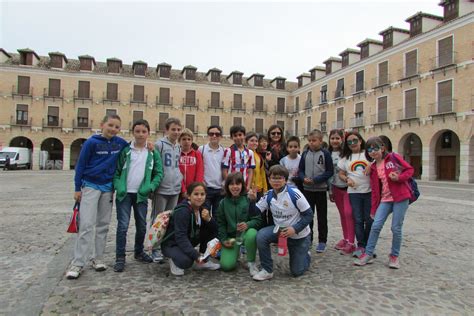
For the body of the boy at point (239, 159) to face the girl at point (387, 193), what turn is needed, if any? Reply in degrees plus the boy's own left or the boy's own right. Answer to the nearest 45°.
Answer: approximately 90° to the boy's own left

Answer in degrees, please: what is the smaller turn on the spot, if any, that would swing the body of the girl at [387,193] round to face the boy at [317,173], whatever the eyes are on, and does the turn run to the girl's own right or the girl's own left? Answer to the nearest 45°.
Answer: approximately 45° to the girl's own right

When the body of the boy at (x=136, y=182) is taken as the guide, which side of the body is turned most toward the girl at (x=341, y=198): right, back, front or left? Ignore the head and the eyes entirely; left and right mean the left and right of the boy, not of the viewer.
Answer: left

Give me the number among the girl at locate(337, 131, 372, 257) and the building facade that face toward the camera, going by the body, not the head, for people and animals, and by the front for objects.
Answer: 2

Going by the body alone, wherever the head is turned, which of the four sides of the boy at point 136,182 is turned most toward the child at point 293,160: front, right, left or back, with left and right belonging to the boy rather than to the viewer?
left

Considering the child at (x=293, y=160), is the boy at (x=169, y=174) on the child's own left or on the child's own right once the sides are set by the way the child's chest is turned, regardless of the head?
on the child's own right

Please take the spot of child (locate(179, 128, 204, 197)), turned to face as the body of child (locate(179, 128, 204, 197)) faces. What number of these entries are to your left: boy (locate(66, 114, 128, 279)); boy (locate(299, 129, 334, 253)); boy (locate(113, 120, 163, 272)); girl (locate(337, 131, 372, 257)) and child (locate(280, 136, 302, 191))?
3
